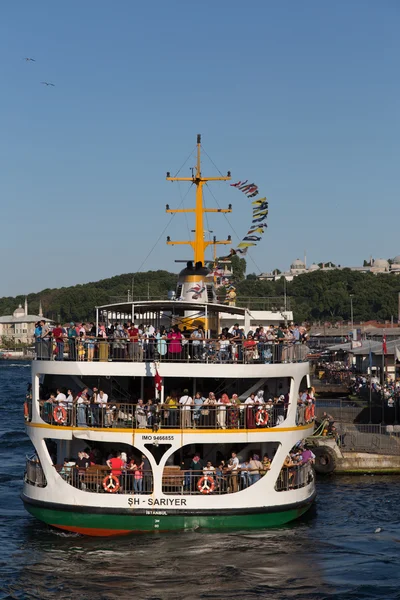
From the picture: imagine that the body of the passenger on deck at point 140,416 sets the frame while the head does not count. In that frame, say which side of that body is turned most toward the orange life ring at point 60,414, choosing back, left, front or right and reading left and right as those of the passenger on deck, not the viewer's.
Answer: right

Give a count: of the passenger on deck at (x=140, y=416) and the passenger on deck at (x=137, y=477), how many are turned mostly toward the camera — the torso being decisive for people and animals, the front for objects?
2

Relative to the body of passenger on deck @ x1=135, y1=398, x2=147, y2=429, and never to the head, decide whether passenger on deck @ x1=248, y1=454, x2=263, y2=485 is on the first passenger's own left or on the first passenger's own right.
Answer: on the first passenger's own left

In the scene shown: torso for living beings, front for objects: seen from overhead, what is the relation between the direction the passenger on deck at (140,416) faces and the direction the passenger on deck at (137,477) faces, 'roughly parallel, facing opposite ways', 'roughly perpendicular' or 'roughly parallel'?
roughly parallel

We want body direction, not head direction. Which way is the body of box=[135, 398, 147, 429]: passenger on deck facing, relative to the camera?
toward the camera

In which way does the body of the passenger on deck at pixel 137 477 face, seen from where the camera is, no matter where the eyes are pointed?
toward the camera

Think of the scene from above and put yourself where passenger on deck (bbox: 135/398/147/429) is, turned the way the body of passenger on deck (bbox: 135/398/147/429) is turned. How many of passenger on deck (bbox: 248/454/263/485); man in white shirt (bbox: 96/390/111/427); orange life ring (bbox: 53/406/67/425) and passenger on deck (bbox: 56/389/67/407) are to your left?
1

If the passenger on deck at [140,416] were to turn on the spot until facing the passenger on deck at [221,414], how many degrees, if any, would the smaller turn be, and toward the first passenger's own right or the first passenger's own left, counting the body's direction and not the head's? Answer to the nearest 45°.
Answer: approximately 90° to the first passenger's own left

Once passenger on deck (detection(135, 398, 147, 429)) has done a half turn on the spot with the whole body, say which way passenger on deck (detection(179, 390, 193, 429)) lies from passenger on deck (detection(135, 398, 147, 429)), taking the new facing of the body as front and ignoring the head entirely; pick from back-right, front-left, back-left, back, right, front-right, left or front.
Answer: right

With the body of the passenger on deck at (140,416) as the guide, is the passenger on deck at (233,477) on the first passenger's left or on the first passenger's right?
on the first passenger's left
